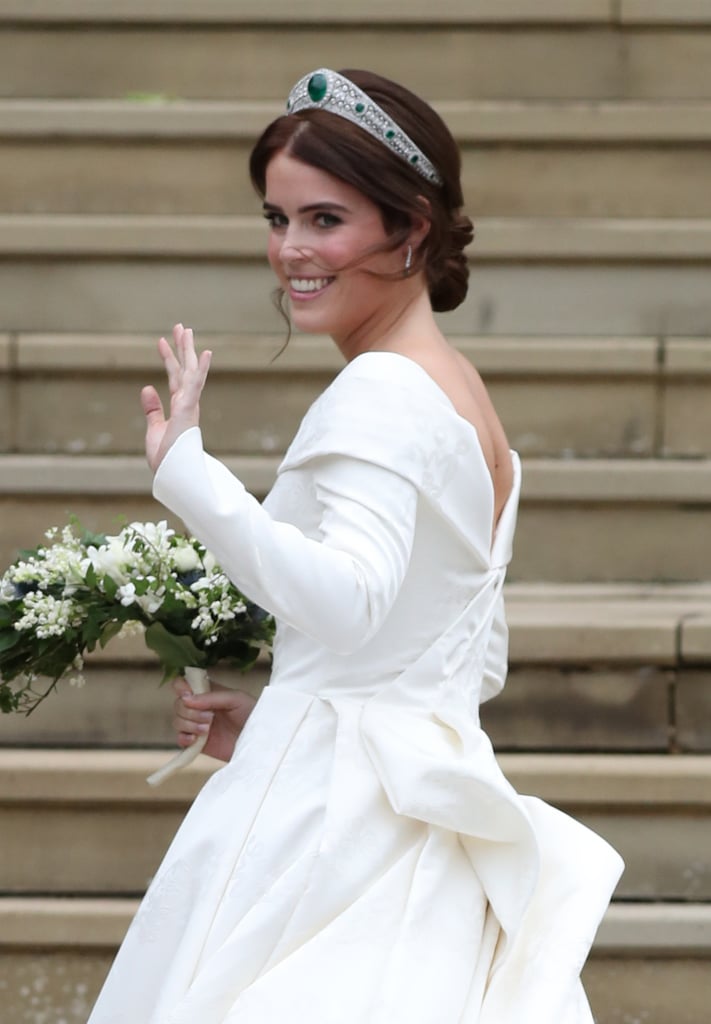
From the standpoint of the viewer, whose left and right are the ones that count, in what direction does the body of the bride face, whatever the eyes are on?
facing away from the viewer and to the left of the viewer

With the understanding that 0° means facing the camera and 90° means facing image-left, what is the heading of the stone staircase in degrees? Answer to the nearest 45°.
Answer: approximately 0°
